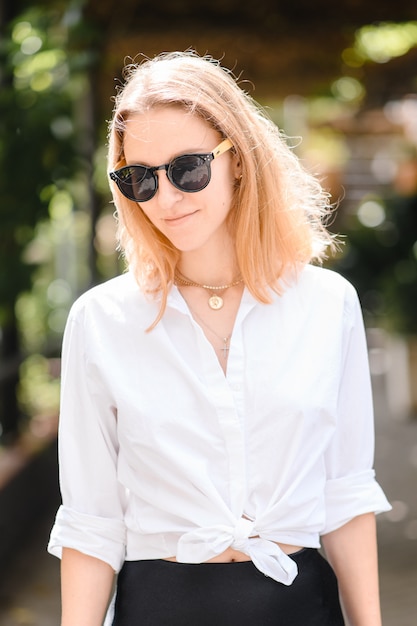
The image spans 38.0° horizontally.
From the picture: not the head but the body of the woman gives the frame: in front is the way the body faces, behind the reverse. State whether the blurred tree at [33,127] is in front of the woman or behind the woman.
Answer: behind

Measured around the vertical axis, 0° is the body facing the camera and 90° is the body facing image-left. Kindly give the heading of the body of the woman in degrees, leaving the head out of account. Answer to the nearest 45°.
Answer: approximately 0°
